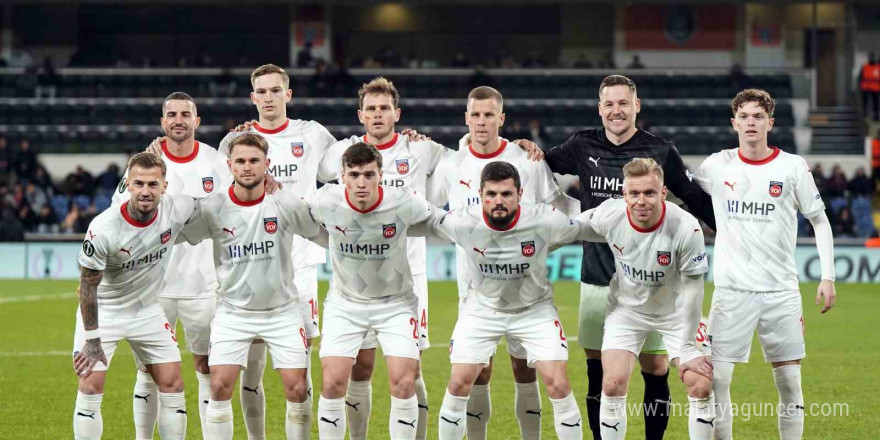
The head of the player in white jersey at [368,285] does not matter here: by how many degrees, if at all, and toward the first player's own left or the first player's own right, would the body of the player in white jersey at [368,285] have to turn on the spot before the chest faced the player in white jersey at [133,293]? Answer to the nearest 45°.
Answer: approximately 90° to the first player's own right

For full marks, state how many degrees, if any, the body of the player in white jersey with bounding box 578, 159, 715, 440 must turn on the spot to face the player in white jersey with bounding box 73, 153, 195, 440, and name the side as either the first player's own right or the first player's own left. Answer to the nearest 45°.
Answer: approximately 90° to the first player's own right

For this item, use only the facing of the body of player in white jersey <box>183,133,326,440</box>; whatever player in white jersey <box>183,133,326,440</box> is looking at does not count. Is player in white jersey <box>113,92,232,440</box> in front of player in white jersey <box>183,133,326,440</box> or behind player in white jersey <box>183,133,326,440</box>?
behind

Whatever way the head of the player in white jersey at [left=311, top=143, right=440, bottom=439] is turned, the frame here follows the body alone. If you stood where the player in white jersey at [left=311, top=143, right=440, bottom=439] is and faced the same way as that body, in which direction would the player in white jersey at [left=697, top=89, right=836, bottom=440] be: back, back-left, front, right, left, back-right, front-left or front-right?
left

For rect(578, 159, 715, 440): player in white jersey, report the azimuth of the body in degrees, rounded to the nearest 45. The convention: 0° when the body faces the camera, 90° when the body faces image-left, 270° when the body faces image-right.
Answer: approximately 0°

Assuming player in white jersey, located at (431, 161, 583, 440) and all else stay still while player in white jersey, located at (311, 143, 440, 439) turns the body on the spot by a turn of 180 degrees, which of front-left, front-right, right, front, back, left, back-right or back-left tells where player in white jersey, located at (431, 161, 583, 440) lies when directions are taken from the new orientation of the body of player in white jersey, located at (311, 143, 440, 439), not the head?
right

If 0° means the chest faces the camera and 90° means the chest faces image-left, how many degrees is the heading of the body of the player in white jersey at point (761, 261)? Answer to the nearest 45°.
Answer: approximately 0°

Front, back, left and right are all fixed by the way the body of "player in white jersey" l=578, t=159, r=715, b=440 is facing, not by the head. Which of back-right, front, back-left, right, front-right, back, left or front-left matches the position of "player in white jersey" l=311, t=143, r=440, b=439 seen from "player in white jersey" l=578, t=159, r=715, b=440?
right

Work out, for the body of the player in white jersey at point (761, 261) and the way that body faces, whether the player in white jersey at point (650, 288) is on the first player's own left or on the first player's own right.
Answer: on the first player's own right
